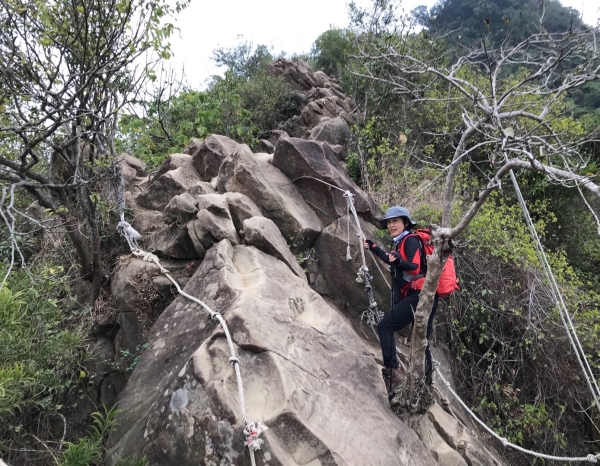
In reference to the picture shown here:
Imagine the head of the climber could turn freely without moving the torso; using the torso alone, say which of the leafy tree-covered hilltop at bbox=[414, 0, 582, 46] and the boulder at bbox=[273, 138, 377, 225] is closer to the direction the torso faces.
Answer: the boulder

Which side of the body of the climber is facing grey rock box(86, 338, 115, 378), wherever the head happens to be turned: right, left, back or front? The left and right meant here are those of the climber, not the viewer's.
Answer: front

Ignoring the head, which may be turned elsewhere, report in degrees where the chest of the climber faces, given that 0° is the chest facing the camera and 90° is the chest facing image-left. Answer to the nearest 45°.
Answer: approximately 90°

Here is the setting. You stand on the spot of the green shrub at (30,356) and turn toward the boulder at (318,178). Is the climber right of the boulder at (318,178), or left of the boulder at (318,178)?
right

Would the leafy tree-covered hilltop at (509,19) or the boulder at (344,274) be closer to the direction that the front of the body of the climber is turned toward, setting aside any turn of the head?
the boulder

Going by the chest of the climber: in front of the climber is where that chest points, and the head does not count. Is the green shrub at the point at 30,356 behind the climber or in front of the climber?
in front

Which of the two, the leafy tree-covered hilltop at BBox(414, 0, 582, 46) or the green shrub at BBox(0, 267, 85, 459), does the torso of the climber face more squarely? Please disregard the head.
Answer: the green shrub

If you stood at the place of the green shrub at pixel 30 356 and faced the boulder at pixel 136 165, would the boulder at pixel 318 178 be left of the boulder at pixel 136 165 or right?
right

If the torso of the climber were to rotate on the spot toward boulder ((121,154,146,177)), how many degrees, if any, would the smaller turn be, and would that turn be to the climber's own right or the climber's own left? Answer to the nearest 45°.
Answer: approximately 45° to the climber's own right

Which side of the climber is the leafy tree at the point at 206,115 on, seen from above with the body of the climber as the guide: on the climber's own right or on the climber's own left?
on the climber's own right

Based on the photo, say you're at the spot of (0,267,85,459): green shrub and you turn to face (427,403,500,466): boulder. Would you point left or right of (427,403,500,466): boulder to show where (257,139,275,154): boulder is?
left
